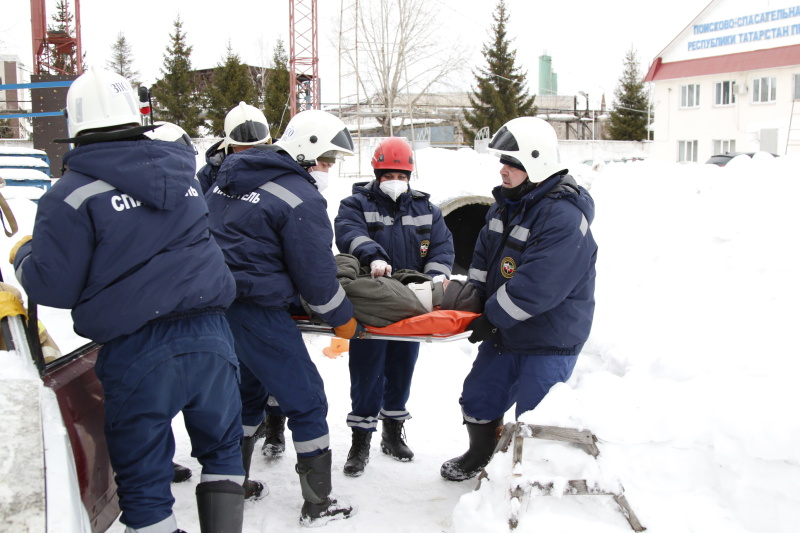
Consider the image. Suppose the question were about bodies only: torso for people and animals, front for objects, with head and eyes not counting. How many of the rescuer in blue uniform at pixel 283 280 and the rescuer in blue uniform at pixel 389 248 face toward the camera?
1

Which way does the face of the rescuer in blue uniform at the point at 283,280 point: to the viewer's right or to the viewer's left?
to the viewer's right

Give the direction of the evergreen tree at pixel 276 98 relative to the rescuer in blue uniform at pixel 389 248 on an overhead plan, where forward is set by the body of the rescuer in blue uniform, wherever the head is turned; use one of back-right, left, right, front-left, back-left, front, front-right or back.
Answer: back

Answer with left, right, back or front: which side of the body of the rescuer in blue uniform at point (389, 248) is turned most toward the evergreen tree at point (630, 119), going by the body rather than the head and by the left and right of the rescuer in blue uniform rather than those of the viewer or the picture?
back

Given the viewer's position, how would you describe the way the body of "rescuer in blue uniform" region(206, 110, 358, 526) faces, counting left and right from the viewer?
facing away from the viewer and to the right of the viewer

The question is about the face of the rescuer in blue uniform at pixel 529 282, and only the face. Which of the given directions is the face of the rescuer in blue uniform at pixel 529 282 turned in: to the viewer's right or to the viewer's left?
to the viewer's left

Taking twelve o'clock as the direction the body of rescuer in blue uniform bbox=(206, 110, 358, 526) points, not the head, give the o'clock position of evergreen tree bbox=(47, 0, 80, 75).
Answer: The evergreen tree is roughly at 10 o'clock from the rescuer in blue uniform.

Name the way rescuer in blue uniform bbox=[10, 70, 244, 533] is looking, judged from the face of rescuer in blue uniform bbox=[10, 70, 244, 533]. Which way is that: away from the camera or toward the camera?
away from the camera
